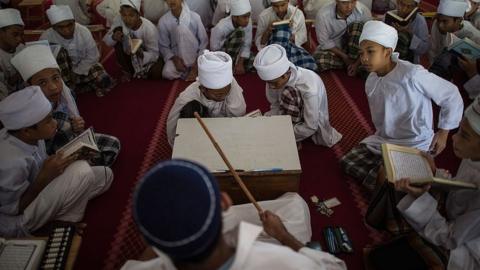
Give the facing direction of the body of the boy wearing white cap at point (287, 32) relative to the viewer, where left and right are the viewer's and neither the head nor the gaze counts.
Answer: facing the viewer

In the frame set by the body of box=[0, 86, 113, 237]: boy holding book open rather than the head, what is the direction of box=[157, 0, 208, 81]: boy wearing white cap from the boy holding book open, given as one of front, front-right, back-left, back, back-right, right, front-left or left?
front-left

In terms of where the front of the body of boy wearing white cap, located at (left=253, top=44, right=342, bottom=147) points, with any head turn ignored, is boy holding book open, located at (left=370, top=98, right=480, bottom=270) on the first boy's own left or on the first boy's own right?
on the first boy's own left

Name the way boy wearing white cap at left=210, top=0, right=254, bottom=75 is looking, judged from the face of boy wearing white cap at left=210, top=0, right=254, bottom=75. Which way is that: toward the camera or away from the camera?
toward the camera

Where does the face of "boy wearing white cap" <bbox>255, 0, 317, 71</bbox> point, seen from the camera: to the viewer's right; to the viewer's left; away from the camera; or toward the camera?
toward the camera

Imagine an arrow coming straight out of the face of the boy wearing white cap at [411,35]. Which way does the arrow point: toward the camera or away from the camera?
toward the camera

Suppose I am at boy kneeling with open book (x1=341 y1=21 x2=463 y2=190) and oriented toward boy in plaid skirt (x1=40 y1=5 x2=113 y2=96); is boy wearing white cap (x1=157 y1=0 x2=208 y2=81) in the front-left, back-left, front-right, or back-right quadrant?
front-right

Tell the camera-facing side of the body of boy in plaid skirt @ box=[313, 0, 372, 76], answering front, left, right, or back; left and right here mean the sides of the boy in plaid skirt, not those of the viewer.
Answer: front

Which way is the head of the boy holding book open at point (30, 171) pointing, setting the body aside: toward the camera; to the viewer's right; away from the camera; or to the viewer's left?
to the viewer's right

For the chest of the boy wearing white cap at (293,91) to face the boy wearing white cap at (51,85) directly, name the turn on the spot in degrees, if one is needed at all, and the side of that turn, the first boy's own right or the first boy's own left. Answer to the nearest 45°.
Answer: approximately 45° to the first boy's own right

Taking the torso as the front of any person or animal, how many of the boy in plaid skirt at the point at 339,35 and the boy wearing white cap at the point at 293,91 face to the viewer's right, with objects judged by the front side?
0

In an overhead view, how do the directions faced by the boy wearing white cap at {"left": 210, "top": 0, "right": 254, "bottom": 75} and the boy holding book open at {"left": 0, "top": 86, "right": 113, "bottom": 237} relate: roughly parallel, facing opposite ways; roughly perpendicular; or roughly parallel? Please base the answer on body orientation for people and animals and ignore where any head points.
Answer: roughly perpendicular

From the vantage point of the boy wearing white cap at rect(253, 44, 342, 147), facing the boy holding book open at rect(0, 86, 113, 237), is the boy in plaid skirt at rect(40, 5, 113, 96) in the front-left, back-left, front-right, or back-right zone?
front-right

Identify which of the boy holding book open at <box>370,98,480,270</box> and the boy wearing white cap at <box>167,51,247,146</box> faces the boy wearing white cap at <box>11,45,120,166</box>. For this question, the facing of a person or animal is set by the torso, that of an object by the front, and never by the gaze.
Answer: the boy holding book open

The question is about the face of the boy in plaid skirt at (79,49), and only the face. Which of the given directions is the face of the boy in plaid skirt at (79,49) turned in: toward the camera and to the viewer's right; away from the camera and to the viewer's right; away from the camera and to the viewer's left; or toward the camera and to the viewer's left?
toward the camera and to the viewer's right

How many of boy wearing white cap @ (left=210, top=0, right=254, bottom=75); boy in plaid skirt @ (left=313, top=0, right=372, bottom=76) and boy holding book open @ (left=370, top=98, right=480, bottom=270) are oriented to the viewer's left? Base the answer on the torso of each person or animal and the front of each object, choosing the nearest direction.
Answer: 1

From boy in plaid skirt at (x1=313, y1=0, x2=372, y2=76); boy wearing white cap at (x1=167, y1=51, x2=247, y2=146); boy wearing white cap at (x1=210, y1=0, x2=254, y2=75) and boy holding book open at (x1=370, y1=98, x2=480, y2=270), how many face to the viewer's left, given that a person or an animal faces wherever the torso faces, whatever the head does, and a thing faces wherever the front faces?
1

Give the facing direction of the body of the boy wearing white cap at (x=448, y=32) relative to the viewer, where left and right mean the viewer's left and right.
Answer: facing the viewer and to the left of the viewer

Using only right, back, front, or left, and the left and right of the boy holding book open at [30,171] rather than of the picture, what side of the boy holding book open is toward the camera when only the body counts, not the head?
right

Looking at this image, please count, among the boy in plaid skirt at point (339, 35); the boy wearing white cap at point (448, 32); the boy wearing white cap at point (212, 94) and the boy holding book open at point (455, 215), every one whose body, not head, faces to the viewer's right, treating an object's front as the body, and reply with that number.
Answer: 0
